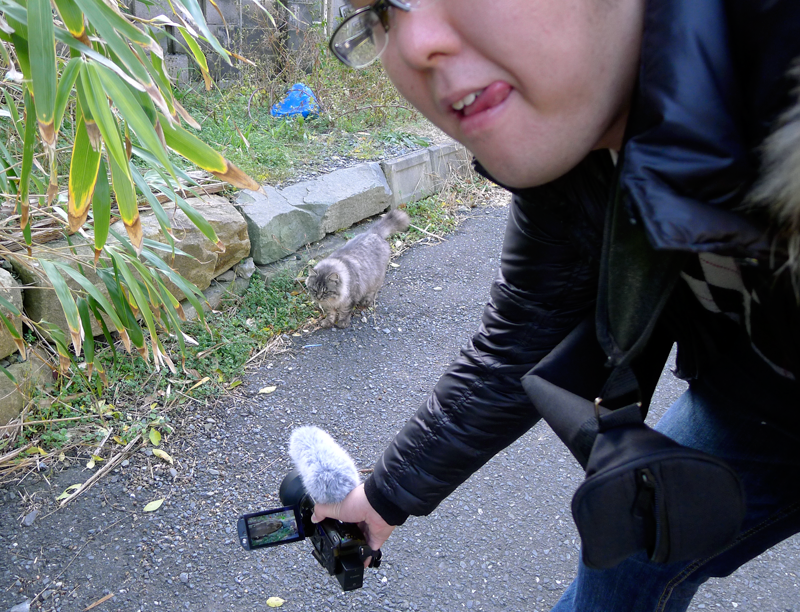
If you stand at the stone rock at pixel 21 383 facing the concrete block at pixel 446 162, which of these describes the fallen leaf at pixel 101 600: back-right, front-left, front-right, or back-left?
back-right

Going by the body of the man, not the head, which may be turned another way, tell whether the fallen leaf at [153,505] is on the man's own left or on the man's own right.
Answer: on the man's own right

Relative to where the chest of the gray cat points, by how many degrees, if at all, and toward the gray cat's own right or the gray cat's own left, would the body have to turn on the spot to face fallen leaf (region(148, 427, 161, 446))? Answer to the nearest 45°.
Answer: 0° — it already faces it

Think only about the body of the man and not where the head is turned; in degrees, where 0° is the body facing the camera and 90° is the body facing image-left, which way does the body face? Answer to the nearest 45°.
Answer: approximately 45°
